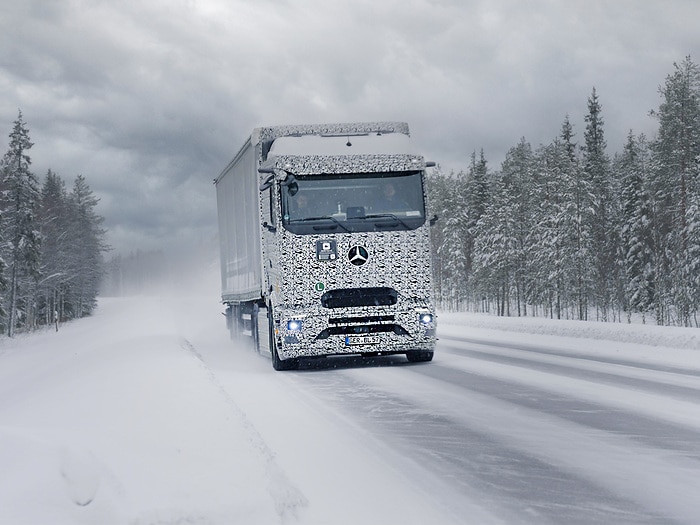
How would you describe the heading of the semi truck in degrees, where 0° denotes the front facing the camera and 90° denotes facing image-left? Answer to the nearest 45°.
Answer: approximately 0°

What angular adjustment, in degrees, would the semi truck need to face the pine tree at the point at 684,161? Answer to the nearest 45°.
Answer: approximately 135° to its left
